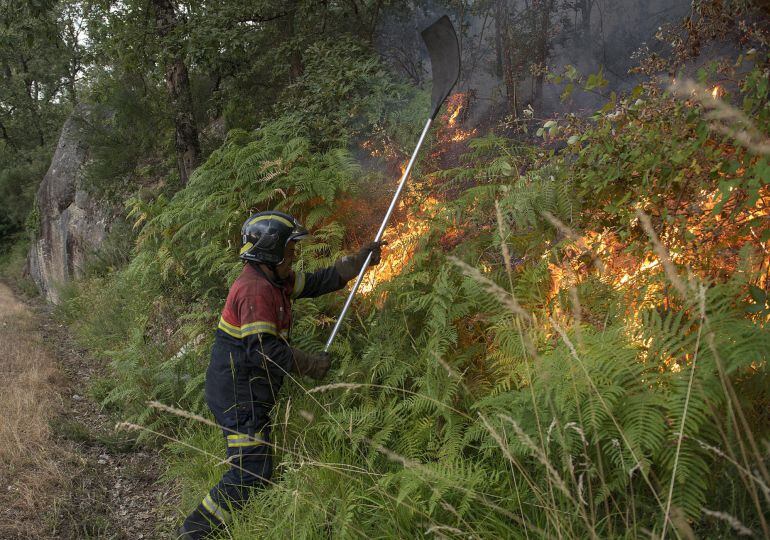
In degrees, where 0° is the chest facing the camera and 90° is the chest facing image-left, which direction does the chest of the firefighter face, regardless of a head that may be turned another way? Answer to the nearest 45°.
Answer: approximately 270°

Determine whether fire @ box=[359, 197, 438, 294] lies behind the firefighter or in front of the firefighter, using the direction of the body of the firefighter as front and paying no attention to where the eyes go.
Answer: in front

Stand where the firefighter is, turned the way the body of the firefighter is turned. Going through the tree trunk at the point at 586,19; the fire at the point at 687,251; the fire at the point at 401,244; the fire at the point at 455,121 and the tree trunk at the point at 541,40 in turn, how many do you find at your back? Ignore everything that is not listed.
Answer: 0

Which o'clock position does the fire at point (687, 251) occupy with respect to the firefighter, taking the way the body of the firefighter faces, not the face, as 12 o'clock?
The fire is roughly at 1 o'clock from the firefighter.

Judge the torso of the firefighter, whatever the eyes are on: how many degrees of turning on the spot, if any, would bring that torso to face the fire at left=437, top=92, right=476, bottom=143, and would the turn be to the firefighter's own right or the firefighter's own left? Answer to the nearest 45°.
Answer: approximately 45° to the firefighter's own left

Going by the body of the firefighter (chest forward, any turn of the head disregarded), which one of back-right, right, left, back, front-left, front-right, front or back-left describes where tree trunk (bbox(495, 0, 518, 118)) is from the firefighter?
front-left

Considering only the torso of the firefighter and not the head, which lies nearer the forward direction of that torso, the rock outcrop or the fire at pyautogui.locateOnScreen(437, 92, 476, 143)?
the fire

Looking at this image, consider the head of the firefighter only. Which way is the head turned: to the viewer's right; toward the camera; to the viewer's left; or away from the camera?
to the viewer's right

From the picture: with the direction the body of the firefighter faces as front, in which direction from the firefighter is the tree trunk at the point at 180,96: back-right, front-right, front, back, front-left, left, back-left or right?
left

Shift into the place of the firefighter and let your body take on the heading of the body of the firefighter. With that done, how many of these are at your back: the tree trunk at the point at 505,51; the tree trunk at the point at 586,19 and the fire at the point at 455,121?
0
